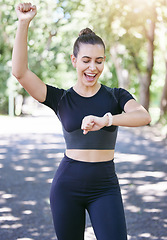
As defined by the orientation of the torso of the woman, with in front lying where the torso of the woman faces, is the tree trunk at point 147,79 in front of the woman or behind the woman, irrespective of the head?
behind

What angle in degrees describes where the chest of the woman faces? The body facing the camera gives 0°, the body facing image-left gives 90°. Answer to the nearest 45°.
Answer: approximately 0°
